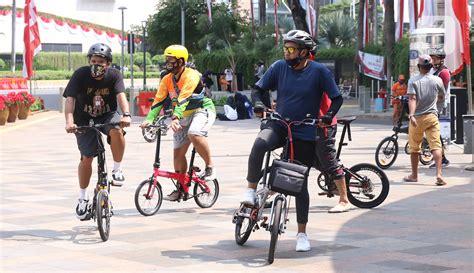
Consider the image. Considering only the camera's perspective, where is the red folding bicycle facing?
facing the viewer and to the left of the viewer

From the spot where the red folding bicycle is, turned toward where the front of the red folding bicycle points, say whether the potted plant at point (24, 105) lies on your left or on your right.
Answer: on your right

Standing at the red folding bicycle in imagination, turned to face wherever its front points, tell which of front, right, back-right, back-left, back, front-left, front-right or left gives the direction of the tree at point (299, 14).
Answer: back-right

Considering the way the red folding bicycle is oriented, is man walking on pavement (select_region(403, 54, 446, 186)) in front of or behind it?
behind
